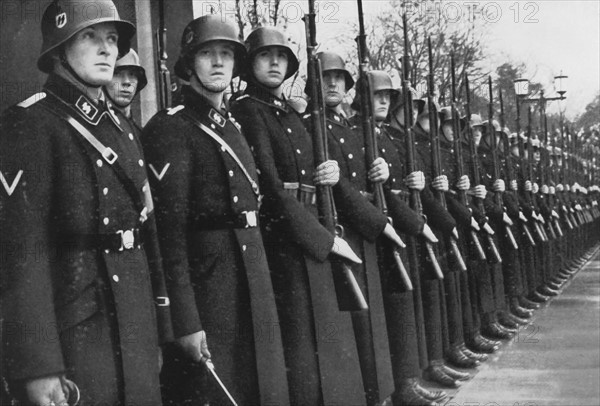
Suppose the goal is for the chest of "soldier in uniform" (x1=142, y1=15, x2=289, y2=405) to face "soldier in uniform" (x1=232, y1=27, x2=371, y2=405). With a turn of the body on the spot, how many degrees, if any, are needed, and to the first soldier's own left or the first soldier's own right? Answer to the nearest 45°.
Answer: approximately 90° to the first soldier's own left

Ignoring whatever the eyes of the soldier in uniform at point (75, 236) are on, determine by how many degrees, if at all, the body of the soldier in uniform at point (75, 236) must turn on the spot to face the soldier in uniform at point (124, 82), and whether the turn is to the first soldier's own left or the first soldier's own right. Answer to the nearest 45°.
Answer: approximately 135° to the first soldier's own left

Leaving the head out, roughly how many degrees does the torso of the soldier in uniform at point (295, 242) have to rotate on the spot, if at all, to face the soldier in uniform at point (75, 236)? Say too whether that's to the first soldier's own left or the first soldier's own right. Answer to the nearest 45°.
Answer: approximately 90° to the first soldier's own right

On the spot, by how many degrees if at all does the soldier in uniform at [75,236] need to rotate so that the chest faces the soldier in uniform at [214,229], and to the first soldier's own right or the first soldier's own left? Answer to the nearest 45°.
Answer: approximately 90° to the first soldier's own left
